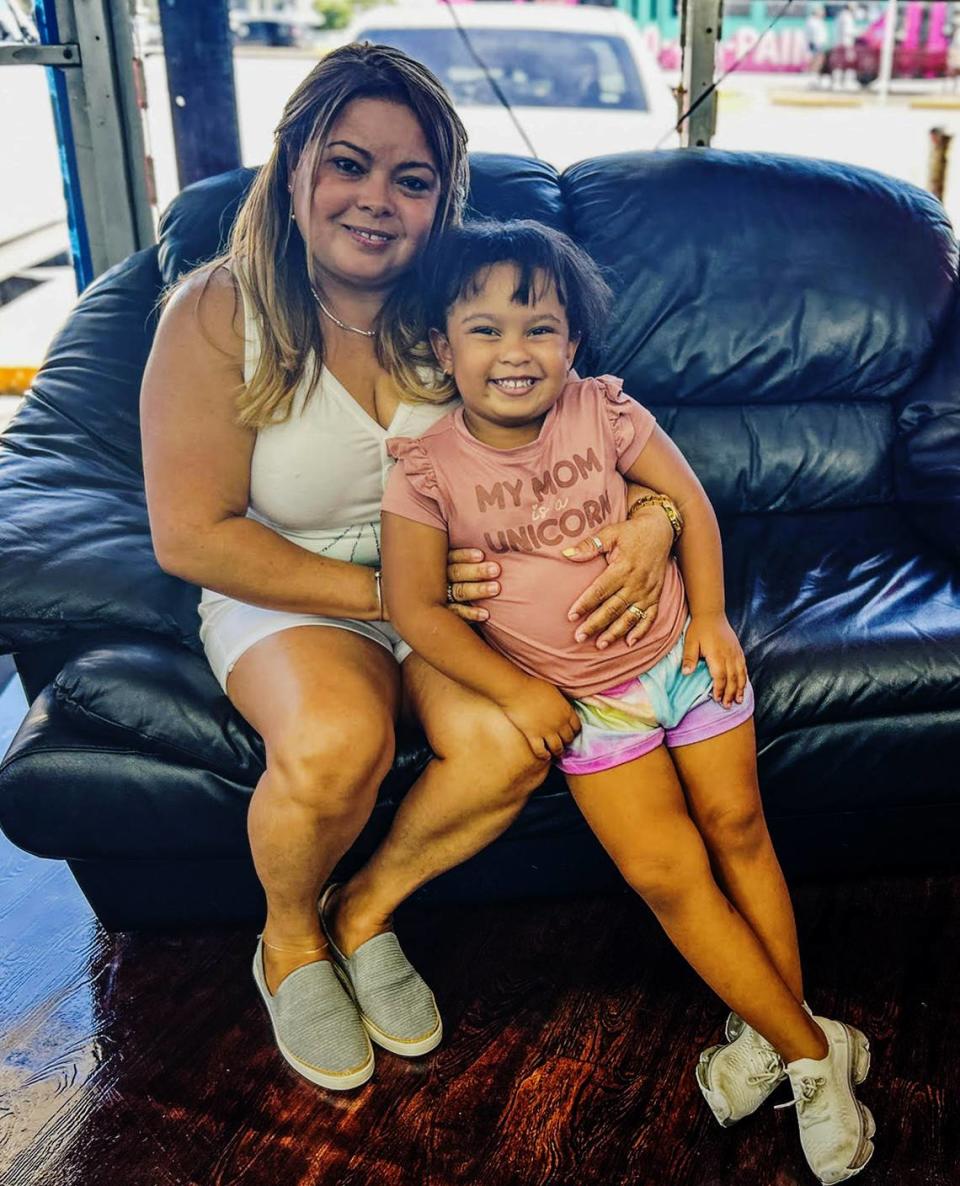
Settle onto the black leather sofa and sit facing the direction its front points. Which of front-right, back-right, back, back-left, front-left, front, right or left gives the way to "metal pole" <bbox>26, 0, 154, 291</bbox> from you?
back-right

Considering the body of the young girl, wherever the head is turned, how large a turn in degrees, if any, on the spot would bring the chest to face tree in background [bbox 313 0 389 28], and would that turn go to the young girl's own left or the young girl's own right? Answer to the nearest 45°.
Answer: approximately 180°

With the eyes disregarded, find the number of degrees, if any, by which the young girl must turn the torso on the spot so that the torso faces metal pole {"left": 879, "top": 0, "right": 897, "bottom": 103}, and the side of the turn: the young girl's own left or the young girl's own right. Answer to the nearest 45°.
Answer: approximately 180°

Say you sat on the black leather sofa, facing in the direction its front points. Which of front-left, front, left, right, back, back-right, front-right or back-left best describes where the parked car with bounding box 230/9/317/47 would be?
back

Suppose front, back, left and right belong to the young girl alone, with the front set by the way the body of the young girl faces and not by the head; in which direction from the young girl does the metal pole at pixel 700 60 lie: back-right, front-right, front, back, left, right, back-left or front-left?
back

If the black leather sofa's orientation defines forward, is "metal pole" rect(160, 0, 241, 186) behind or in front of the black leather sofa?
behind

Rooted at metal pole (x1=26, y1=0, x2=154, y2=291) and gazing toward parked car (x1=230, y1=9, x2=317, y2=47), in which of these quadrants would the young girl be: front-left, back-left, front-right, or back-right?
back-right

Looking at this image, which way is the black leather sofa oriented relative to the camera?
toward the camera
